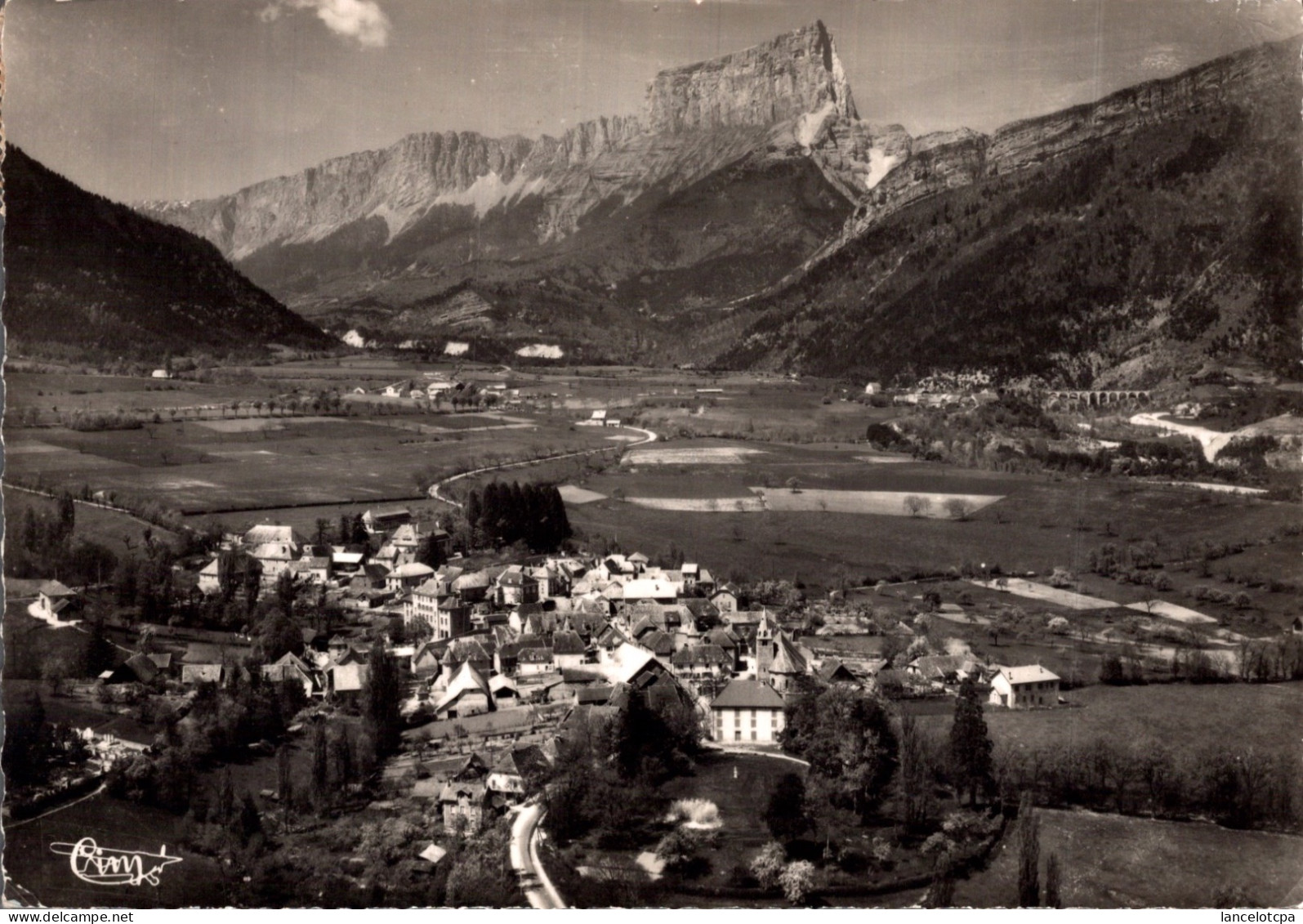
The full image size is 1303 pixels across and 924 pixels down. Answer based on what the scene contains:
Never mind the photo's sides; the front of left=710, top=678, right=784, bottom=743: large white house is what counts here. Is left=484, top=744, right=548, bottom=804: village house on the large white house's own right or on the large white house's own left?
on the large white house's own right

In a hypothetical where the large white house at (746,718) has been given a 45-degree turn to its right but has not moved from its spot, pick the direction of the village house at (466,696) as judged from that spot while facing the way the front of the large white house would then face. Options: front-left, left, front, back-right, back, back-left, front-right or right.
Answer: front-right

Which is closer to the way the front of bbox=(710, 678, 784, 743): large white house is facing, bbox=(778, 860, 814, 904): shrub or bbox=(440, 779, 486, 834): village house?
the shrub

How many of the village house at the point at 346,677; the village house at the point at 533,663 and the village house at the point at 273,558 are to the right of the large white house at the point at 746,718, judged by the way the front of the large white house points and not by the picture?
3

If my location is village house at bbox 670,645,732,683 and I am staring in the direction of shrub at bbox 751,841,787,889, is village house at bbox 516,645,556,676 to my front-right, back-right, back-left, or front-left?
back-right

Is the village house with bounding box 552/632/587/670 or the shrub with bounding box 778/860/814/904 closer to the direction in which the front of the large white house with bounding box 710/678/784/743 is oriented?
the shrub

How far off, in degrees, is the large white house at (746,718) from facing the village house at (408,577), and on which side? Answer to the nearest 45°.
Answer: approximately 90° to its right

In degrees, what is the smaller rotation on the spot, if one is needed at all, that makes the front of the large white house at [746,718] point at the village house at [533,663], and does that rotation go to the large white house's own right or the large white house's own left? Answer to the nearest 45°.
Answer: approximately 90° to the large white house's own right

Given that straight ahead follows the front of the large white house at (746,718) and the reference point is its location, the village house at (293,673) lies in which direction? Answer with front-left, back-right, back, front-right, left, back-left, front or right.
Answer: right

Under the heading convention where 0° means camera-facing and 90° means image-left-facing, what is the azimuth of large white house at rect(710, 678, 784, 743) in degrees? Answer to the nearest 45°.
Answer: approximately 0°

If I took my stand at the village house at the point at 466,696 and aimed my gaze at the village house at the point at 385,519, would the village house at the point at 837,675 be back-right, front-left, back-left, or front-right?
back-right

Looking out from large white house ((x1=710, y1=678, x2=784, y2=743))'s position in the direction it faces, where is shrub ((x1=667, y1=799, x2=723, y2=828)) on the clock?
The shrub is roughly at 1 o'clock from the large white house.

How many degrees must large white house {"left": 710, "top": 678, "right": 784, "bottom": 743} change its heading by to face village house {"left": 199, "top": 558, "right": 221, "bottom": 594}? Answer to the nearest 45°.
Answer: approximately 90° to its right

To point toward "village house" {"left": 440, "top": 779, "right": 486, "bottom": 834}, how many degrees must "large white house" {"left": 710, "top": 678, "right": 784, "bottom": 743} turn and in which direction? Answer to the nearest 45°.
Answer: approximately 45° to its right

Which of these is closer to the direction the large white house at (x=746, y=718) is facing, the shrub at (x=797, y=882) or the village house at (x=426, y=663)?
the shrub

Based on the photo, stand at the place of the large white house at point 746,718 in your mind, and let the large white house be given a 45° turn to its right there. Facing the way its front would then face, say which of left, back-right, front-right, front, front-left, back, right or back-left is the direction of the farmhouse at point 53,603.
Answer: front-right
